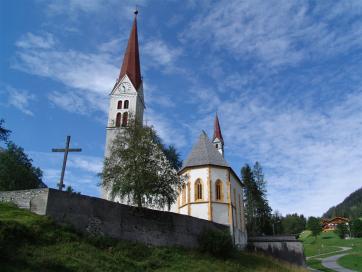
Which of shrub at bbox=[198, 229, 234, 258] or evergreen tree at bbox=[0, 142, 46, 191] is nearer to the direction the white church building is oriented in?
the evergreen tree

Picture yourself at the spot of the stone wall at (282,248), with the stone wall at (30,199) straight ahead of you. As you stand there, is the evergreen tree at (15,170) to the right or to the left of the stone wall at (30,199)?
right

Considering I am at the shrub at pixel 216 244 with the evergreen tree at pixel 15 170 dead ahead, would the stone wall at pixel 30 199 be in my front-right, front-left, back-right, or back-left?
front-left

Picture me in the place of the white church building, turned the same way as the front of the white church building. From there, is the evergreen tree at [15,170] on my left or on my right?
on my left

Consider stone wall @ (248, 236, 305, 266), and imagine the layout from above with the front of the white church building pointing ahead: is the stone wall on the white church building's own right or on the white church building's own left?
on the white church building's own right

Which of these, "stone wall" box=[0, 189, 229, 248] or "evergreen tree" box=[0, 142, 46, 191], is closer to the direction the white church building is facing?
the evergreen tree

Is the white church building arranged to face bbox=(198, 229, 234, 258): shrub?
no

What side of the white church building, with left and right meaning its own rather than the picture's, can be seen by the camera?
back

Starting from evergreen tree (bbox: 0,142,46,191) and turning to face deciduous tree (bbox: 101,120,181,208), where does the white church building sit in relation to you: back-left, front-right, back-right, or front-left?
front-left

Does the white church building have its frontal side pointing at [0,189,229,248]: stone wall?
no
